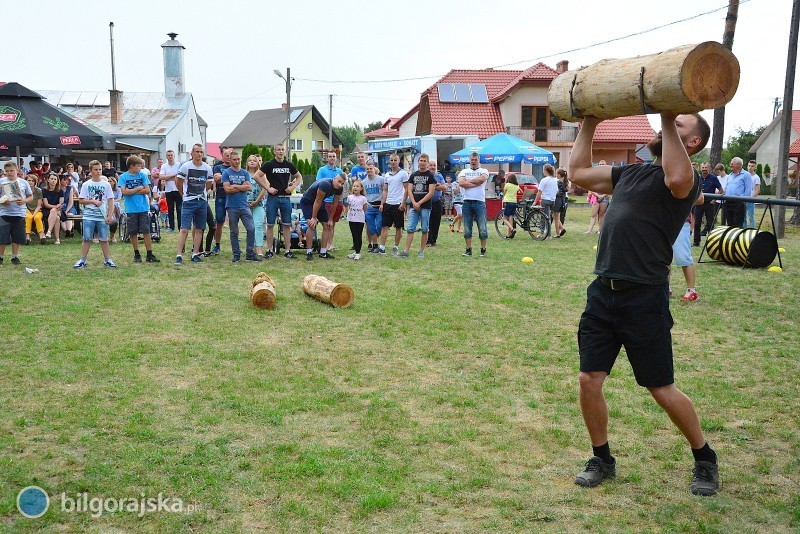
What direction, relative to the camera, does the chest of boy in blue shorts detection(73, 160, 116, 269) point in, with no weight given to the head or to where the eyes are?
toward the camera

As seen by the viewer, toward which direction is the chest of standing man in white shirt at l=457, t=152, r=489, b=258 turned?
toward the camera

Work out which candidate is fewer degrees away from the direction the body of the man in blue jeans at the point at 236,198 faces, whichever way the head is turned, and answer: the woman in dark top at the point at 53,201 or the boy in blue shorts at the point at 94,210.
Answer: the boy in blue shorts

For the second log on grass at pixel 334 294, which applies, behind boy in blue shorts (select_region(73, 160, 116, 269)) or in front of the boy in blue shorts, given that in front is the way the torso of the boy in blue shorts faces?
in front

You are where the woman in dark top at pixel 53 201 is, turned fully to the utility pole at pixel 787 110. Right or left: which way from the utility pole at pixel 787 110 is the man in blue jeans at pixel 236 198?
right

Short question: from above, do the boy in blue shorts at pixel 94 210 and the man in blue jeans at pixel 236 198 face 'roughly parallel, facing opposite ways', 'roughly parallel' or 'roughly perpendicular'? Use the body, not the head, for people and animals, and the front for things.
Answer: roughly parallel

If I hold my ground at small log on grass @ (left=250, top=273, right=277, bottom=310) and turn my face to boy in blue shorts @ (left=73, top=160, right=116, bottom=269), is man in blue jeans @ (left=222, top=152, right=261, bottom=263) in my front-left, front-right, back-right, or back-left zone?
front-right

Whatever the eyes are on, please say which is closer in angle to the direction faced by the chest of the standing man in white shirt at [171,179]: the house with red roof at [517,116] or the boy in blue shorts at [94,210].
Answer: the boy in blue shorts

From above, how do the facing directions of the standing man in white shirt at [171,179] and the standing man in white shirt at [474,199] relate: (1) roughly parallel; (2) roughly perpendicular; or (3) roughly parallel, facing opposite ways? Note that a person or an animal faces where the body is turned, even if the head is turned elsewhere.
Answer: roughly parallel
